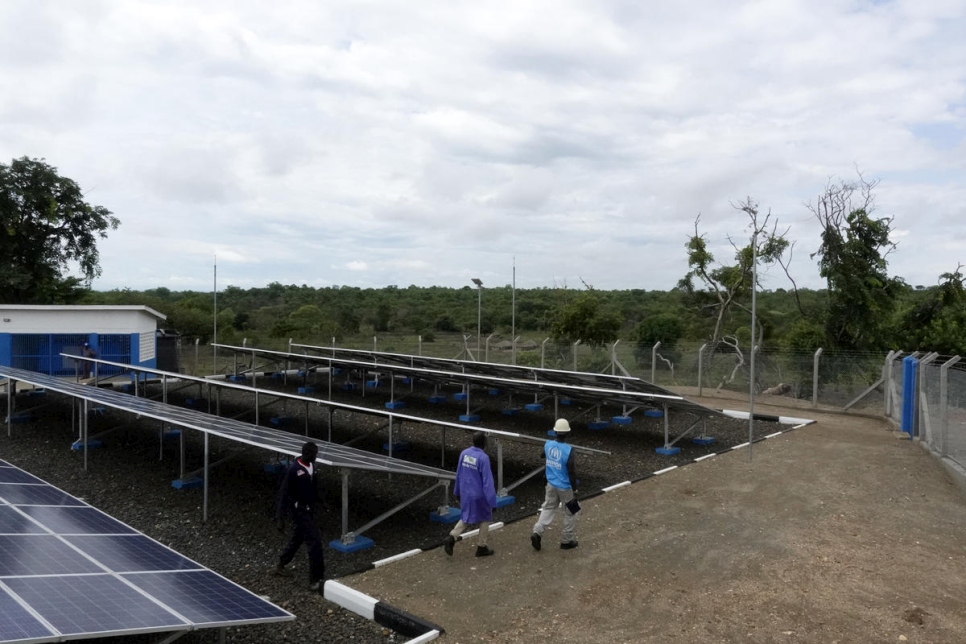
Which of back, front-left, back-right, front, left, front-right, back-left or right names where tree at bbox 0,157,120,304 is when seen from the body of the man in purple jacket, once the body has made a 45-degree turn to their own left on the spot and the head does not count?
front-left

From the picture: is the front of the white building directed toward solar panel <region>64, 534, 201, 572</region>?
yes

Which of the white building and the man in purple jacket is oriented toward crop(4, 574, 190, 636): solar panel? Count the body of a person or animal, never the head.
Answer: the white building

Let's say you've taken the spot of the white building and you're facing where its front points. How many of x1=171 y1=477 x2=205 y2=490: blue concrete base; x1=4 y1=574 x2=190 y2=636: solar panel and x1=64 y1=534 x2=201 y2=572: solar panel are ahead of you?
3

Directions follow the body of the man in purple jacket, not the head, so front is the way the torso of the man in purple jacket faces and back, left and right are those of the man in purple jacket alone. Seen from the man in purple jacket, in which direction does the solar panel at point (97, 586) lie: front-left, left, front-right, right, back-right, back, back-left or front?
back

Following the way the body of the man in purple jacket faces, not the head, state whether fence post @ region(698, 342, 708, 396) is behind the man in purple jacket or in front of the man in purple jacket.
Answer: in front

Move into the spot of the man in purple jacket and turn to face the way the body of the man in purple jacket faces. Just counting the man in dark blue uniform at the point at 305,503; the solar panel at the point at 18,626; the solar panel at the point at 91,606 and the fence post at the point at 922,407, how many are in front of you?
1

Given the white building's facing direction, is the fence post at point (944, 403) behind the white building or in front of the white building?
in front

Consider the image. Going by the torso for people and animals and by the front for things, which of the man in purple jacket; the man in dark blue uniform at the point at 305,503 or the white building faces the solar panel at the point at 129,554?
the white building

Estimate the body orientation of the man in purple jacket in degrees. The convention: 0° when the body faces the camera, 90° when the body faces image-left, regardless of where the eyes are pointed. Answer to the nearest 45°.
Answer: approximately 225°

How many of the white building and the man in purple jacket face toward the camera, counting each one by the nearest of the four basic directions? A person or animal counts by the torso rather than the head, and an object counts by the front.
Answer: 1
